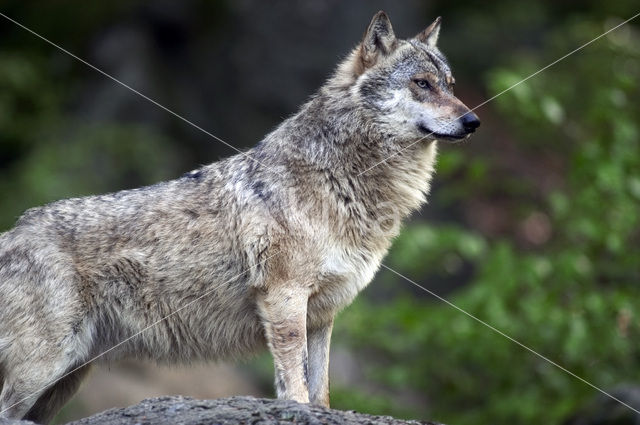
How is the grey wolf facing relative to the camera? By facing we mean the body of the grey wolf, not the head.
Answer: to the viewer's right
